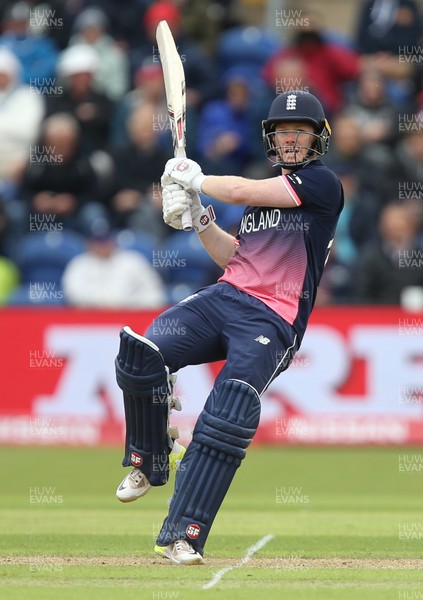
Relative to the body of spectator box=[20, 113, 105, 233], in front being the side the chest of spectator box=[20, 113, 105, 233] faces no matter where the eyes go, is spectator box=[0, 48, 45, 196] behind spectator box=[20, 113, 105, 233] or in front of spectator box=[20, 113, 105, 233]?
behind

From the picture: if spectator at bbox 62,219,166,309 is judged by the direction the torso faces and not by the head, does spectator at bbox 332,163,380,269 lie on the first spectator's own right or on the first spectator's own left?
on the first spectator's own left

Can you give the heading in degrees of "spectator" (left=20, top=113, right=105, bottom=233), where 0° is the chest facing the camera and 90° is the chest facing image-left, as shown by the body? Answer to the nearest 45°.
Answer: approximately 0°

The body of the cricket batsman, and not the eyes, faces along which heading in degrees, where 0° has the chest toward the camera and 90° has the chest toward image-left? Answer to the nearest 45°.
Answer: approximately 45°

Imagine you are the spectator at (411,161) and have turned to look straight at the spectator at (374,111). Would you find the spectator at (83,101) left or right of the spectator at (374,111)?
left

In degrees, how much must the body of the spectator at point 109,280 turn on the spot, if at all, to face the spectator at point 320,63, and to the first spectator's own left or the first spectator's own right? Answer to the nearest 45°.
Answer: approximately 135° to the first spectator's own left

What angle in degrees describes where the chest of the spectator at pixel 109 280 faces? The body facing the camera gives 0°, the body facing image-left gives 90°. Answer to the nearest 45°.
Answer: approximately 0°

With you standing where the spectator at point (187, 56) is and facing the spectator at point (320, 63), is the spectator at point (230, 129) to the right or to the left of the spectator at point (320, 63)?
right

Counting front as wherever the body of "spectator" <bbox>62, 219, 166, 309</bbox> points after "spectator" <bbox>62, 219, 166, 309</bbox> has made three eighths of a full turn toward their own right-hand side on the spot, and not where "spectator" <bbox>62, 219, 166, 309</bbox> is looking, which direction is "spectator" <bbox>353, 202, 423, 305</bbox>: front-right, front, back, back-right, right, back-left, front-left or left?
back-right

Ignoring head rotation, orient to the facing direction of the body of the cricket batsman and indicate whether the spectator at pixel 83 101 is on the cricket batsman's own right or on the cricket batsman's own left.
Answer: on the cricket batsman's own right
